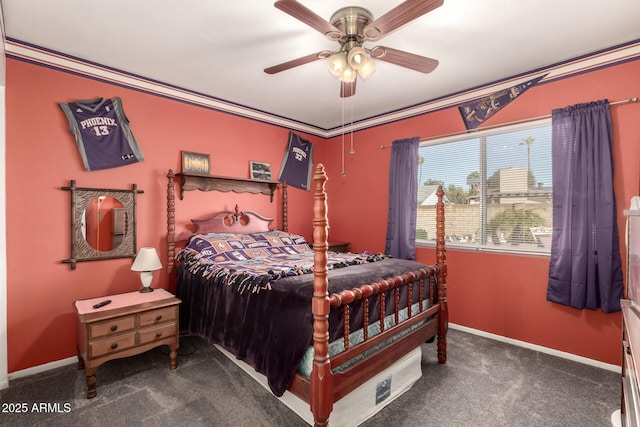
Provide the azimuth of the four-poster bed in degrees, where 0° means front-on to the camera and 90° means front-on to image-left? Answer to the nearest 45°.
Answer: approximately 315°

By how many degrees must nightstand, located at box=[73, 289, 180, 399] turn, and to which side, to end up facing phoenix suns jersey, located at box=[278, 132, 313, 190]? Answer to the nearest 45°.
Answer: approximately 90° to its left

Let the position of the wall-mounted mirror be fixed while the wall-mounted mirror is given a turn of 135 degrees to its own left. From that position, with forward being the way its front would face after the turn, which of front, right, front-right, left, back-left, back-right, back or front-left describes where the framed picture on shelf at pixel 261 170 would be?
right

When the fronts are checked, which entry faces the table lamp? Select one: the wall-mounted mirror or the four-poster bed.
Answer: the wall-mounted mirror

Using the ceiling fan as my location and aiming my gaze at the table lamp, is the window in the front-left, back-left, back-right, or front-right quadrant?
back-right

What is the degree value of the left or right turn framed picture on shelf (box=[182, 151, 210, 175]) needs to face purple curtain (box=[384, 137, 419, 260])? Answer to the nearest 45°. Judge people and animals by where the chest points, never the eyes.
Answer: approximately 45° to its left

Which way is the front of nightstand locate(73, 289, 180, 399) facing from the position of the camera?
facing the viewer and to the right of the viewer

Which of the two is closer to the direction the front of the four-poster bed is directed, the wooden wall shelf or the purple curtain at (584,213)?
the purple curtain

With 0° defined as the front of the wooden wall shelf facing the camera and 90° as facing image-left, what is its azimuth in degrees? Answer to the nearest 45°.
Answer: approximately 315°

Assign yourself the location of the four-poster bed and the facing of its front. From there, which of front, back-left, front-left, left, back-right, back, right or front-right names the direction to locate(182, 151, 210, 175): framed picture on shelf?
back
